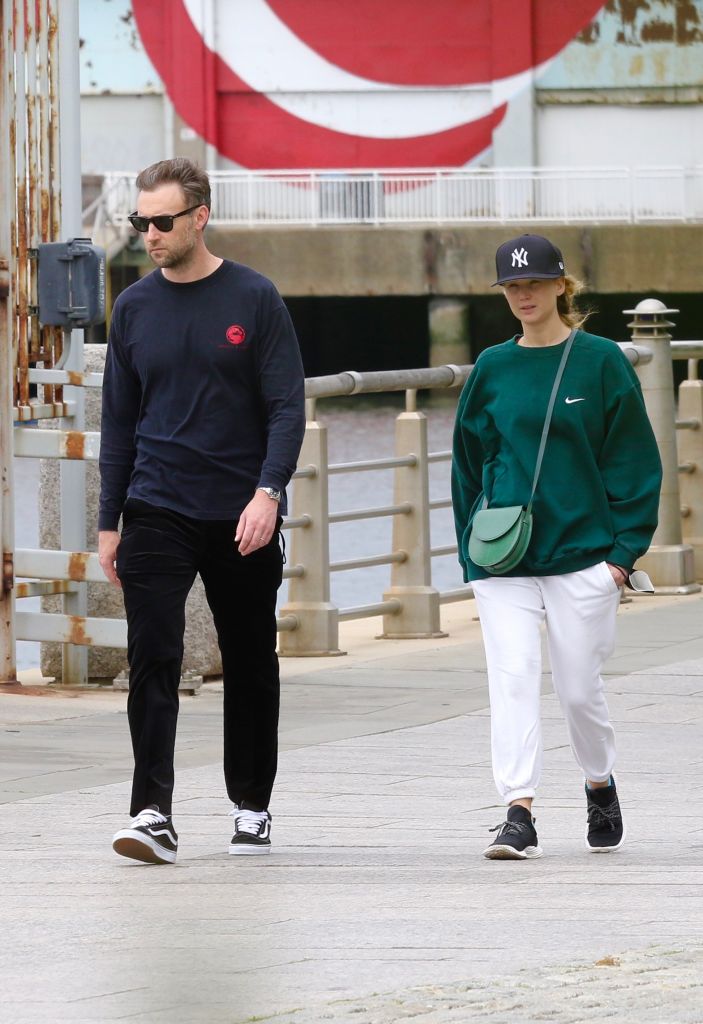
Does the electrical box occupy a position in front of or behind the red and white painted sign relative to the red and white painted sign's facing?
in front

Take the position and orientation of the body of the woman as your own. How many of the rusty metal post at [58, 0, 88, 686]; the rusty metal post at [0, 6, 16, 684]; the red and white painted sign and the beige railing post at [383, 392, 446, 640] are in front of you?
0

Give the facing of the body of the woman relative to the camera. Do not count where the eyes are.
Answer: toward the camera

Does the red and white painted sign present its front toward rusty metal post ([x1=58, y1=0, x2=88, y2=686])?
yes

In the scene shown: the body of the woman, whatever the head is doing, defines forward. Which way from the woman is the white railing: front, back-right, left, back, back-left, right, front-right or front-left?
back

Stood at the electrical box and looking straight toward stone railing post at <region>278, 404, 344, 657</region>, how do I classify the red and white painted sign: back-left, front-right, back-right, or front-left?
front-left

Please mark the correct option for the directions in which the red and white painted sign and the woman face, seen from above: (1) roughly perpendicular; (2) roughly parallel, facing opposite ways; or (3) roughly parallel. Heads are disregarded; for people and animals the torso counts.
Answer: roughly parallel

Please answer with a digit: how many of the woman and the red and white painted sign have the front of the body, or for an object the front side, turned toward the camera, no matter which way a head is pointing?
2

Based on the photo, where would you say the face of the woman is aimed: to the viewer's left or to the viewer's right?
to the viewer's left

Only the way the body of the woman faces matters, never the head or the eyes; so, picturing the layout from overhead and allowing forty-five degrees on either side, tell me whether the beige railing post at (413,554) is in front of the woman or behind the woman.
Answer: behind

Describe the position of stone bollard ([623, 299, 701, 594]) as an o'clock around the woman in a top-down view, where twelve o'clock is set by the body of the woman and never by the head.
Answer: The stone bollard is roughly at 6 o'clock from the woman.

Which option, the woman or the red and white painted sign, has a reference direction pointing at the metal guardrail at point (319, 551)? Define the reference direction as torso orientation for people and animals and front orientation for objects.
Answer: the red and white painted sign

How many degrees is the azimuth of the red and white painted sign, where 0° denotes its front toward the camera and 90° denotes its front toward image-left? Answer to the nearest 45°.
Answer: approximately 0°

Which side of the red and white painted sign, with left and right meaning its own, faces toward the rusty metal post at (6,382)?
front

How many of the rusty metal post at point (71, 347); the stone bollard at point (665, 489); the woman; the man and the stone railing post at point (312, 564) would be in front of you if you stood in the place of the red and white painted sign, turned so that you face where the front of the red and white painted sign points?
5

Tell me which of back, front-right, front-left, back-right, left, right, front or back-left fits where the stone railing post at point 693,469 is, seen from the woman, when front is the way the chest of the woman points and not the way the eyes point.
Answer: back

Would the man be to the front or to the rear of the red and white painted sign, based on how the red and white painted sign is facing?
to the front

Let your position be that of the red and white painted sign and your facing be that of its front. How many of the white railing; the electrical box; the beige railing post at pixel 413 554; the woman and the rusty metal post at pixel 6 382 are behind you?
0

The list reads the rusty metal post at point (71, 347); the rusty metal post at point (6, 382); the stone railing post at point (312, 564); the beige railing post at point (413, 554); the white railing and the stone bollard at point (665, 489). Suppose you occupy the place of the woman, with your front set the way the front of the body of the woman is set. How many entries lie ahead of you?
0
